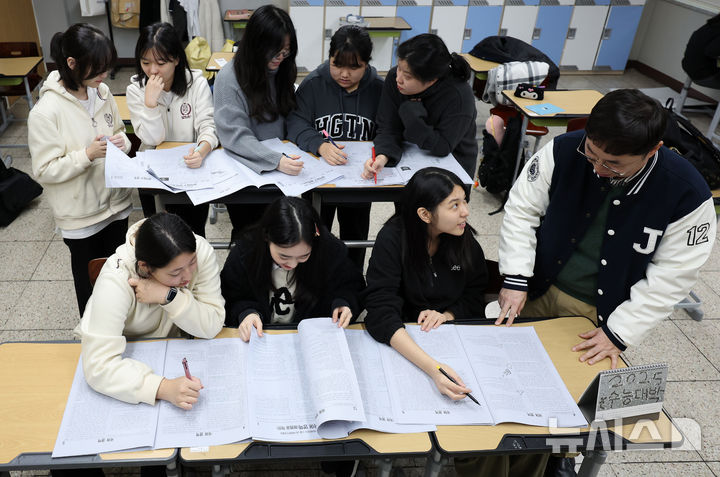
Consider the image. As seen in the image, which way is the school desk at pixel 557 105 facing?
toward the camera

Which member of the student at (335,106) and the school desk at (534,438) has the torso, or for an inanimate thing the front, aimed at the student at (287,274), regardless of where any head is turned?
the student at (335,106)

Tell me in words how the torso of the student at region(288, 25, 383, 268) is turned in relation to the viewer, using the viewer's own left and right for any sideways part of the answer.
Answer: facing the viewer

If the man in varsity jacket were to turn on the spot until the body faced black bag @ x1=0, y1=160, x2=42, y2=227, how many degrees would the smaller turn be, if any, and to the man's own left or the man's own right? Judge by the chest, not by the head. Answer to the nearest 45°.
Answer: approximately 45° to the man's own right

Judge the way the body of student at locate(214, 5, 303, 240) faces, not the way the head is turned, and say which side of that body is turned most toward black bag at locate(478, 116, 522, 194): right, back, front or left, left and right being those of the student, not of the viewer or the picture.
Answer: left

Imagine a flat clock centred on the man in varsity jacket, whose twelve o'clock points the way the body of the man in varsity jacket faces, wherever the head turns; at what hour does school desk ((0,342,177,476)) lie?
The school desk is roughly at 12 o'clock from the man in varsity jacket.

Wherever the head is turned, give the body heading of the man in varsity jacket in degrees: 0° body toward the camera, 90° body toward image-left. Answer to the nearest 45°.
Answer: approximately 45°
